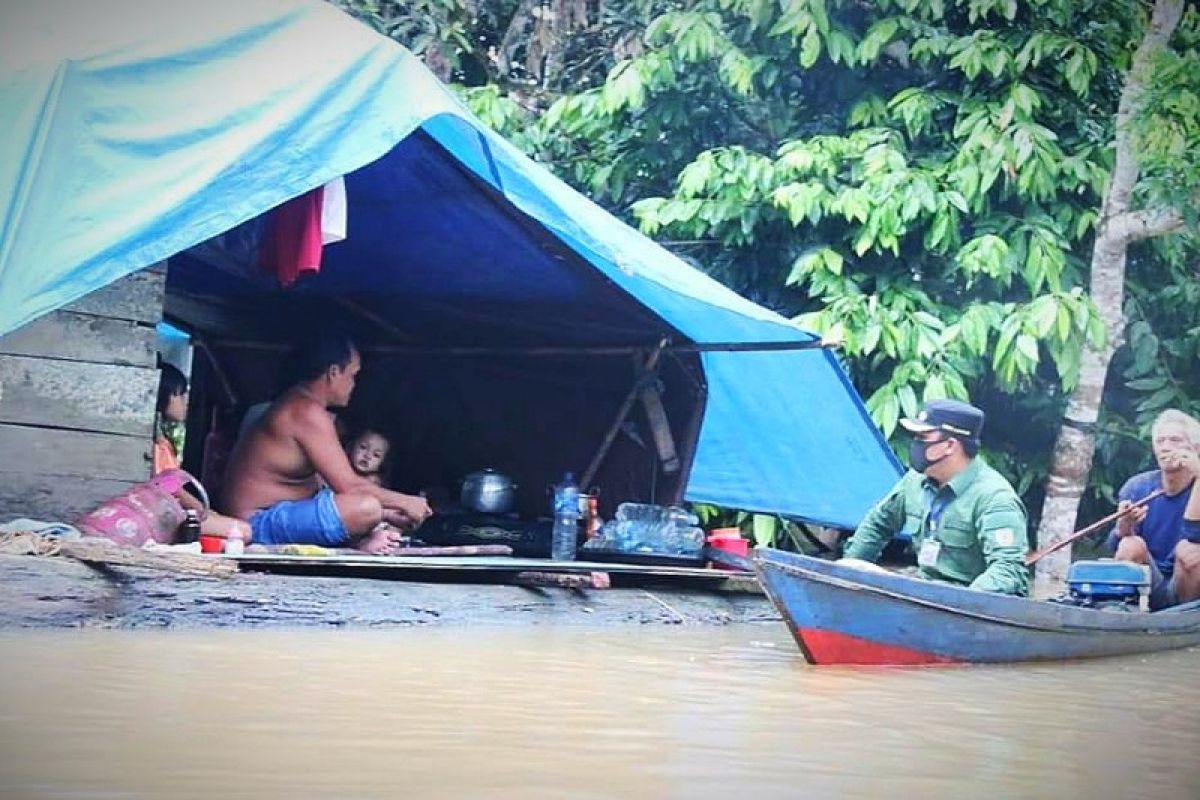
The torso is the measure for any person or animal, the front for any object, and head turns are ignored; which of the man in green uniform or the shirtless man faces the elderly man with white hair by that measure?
the shirtless man

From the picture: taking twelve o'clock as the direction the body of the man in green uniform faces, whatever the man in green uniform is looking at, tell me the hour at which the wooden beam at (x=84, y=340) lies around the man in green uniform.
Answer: The wooden beam is roughly at 1 o'clock from the man in green uniform.

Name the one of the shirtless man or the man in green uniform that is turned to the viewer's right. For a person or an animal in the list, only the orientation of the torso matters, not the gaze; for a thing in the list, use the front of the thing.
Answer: the shirtless man

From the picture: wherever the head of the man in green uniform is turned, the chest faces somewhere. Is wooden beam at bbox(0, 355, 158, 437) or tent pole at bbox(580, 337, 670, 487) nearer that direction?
the wooden beam

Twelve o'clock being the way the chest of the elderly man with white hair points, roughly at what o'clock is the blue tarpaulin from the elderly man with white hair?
The blue tarpaulin is roughly at 3 o'clock from the elderly man with white hair.

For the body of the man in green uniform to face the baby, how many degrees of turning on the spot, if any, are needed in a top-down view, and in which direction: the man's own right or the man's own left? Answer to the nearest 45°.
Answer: approximately 45° to the man's own right

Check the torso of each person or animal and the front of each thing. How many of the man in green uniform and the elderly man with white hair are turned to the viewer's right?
0

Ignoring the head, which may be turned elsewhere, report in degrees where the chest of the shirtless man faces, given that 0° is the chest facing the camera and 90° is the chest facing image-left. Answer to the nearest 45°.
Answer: approximately 270°

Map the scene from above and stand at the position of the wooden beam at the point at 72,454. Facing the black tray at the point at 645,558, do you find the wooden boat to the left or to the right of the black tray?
right

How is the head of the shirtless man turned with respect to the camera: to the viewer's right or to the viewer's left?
to the viewer's right

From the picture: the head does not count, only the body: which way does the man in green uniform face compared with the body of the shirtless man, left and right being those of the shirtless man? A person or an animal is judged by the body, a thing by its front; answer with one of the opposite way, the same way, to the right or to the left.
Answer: the opposite way

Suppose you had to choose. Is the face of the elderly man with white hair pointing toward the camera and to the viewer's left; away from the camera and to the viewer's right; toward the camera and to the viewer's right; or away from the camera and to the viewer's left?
toward the camera and to the viewer's left

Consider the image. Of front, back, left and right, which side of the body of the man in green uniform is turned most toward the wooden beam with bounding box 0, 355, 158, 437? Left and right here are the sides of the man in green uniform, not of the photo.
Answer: front

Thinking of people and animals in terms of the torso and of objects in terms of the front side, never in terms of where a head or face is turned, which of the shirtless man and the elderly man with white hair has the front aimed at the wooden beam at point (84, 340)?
the elderly man with white hair
